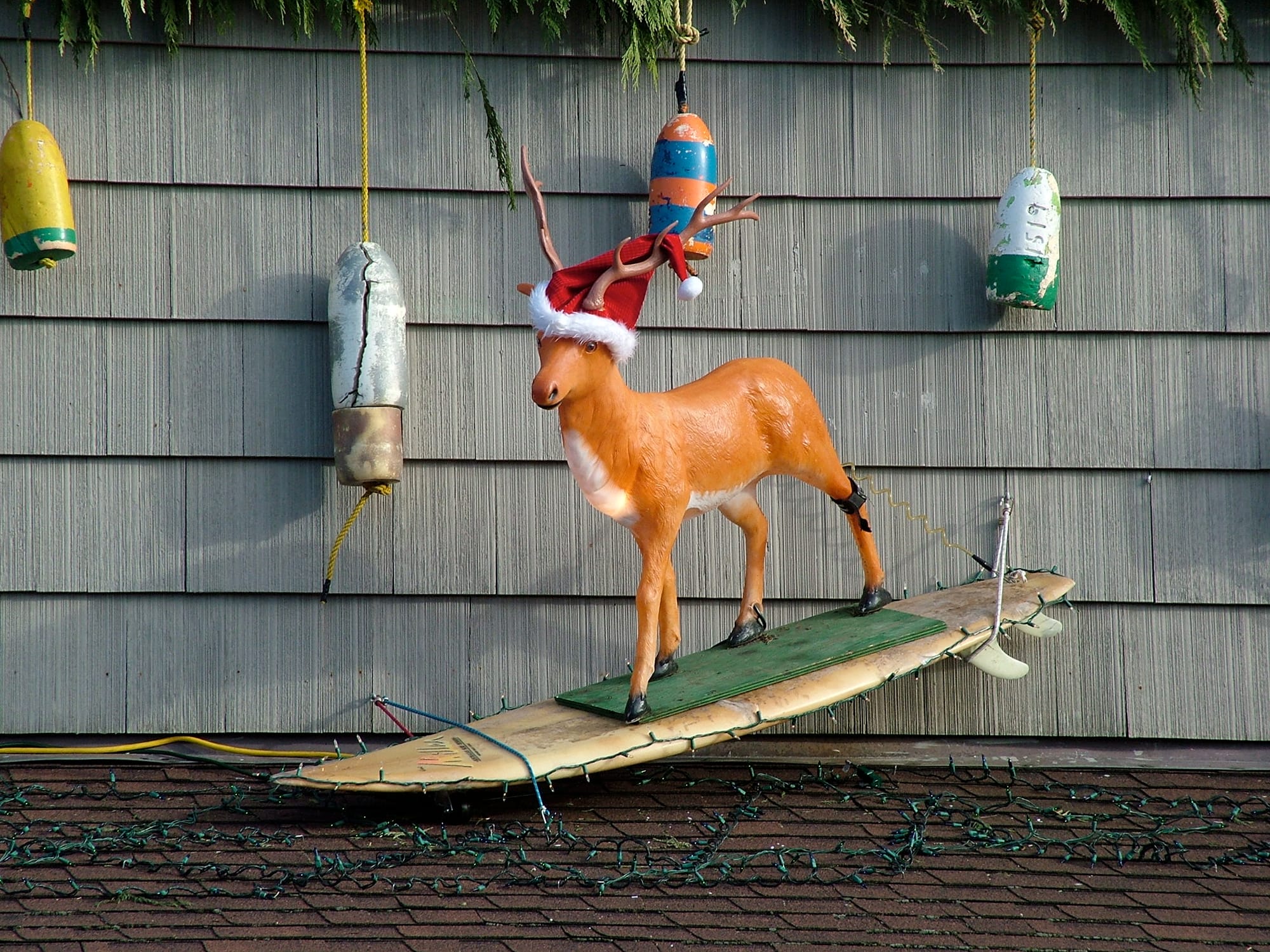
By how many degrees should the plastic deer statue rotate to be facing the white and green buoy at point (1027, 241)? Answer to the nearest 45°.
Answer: approximately 180°

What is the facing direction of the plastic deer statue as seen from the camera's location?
facing the viewer and to the left of the viewer

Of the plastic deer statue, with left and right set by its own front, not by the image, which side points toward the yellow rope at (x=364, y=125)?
right

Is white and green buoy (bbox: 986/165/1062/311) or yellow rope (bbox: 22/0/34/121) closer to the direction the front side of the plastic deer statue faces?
the yellow rope

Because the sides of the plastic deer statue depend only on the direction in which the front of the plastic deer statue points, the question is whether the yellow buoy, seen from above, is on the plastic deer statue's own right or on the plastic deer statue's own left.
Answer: on the plastic deer statue's own right

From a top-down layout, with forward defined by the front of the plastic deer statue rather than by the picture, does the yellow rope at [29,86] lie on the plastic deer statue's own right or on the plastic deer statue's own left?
on the plastic deer statue's own right

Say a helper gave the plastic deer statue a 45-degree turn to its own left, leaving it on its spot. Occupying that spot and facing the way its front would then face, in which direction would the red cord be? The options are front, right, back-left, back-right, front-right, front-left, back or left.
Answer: back-right

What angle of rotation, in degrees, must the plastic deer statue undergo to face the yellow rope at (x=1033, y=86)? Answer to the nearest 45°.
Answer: approximately 180°
